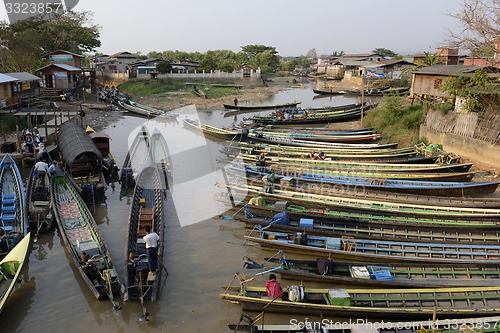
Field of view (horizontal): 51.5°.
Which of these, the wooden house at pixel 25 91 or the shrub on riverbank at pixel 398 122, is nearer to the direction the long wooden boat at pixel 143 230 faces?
the wooden house

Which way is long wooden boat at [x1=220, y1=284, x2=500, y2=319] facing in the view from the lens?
facing to the right of the viewer

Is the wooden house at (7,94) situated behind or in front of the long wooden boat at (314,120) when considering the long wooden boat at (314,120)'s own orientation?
behind

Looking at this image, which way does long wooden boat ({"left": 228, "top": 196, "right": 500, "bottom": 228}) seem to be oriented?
to the viewer's right

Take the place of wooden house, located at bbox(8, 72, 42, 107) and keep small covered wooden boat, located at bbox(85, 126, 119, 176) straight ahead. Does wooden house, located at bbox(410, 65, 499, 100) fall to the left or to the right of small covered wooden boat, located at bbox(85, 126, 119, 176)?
left

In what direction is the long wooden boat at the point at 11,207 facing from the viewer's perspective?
away from the camera

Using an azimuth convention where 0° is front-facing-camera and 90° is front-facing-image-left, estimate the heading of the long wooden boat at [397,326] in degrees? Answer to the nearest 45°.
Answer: approximately 270°

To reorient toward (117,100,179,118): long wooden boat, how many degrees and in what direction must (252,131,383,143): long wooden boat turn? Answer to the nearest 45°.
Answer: approximately 135° to its left

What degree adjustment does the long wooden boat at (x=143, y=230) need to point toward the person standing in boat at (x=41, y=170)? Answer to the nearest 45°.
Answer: approximately 45° to its left
